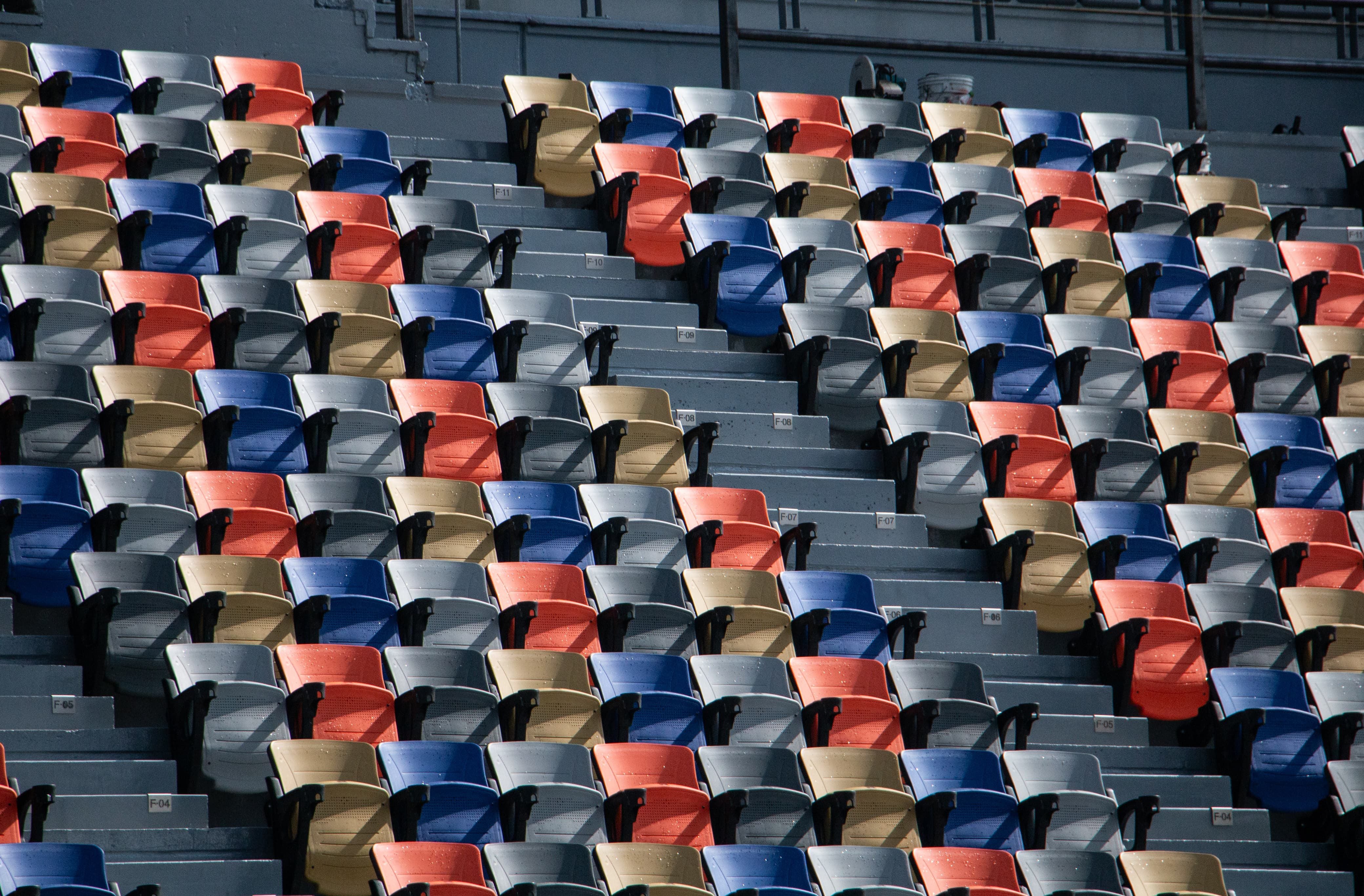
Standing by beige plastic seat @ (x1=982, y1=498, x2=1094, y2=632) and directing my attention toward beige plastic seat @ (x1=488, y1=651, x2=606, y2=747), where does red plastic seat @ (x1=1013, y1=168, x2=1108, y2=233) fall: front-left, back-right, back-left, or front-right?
back-right

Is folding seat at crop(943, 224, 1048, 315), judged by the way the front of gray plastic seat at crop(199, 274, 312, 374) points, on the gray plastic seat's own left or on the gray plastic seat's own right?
on the gray plastic seat's own left

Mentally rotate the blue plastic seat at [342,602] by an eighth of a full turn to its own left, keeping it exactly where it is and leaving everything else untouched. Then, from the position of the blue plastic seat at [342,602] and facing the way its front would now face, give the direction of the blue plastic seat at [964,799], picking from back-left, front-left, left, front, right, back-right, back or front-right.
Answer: front

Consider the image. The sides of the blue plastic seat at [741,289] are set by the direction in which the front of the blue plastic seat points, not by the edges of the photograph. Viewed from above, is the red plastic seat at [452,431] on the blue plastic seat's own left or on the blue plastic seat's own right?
on the blue plastic seat's own right

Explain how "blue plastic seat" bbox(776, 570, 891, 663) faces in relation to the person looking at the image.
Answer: facing the viewer and to the right of the viewer

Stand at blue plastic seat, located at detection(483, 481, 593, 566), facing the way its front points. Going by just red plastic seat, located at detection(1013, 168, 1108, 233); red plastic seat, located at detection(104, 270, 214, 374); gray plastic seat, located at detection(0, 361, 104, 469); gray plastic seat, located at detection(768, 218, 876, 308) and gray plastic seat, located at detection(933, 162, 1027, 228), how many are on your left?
3

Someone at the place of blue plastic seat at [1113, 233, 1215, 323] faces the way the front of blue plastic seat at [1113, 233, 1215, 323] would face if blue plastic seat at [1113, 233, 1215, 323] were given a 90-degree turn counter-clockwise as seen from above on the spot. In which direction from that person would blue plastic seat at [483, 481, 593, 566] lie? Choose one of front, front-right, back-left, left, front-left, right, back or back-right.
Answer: back
